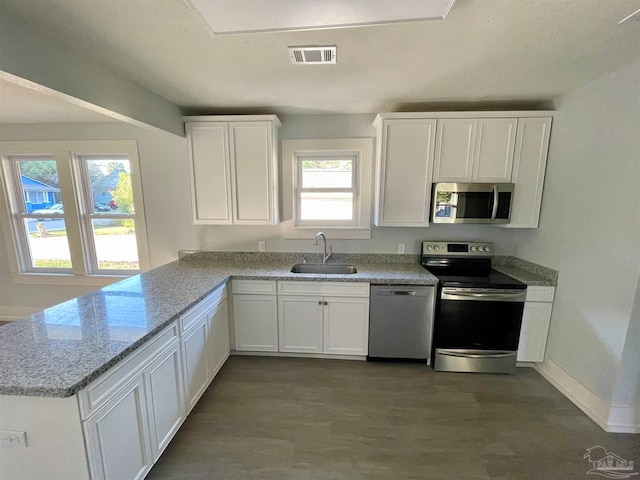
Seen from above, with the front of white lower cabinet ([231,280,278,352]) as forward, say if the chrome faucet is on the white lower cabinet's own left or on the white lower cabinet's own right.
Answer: on the white lower cabinet's own left

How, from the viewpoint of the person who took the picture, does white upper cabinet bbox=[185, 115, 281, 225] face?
facing the viewer

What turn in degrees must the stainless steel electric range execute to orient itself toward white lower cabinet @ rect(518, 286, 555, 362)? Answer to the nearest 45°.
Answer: approximately 135° to its left

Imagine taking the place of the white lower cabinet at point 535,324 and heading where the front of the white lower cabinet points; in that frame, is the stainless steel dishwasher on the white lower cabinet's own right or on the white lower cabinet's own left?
on the white lower cabinet's own right

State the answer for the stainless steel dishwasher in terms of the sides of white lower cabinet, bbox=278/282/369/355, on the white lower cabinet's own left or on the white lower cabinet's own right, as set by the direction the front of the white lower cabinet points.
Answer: on the white lower cabinet's own left

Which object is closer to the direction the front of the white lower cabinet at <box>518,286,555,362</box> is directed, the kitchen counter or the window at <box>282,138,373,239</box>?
the kitchen counter

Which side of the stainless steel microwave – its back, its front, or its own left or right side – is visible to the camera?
front

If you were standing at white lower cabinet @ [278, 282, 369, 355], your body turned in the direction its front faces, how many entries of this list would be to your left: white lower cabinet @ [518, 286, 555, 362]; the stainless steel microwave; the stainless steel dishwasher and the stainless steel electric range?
4

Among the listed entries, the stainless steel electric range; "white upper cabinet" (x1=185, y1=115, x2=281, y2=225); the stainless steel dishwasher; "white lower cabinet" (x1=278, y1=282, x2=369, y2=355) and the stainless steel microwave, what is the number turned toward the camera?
5

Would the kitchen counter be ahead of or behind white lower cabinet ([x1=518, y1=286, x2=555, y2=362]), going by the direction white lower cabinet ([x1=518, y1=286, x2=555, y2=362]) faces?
ahead
